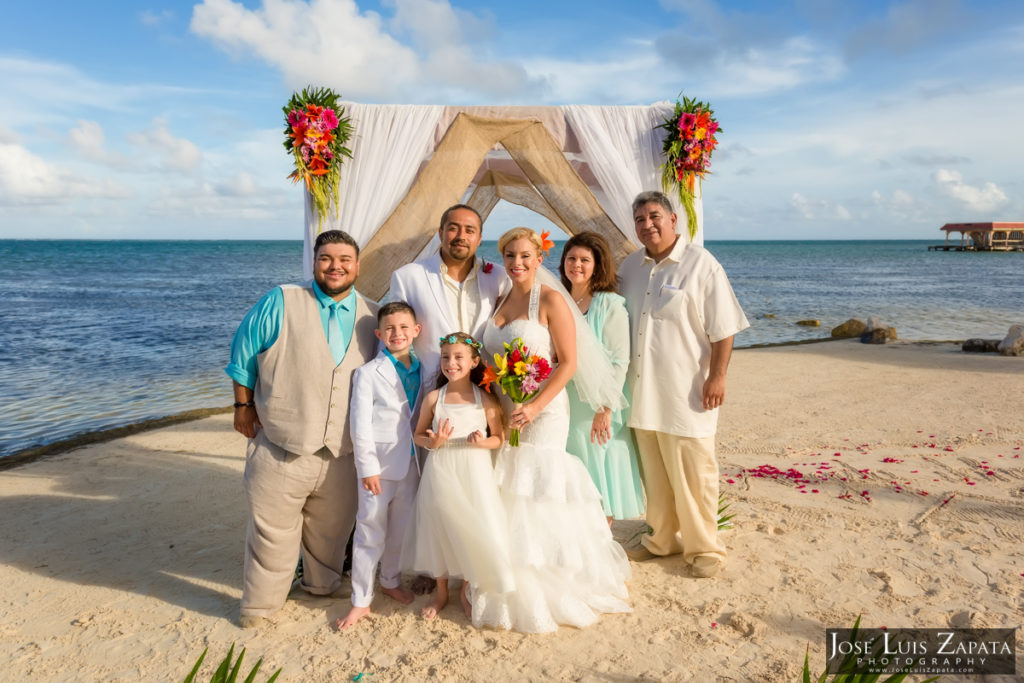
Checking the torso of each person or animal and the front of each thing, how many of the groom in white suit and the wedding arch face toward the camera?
2

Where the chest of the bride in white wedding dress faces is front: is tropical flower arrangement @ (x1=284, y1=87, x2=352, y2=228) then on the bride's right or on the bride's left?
on the bride's right

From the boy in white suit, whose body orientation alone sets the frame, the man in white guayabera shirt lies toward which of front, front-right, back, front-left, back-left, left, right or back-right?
front-left

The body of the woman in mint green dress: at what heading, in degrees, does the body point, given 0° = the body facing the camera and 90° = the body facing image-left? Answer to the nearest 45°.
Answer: approximately 45°

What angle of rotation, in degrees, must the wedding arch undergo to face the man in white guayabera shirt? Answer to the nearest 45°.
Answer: approximately 45° to its left

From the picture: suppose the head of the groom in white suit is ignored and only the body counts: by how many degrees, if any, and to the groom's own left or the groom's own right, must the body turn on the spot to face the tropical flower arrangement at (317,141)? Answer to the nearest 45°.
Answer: approximately 135° to the groom's own right

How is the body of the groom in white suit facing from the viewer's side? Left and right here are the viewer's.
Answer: facing the viewer

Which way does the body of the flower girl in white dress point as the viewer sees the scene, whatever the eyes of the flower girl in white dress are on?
toward the camera

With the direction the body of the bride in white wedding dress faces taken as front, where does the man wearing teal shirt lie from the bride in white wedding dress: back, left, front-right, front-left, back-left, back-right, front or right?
front-right

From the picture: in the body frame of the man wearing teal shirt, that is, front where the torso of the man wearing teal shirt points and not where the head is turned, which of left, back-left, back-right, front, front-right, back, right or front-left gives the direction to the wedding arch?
left

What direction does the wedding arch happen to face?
toward the camera
